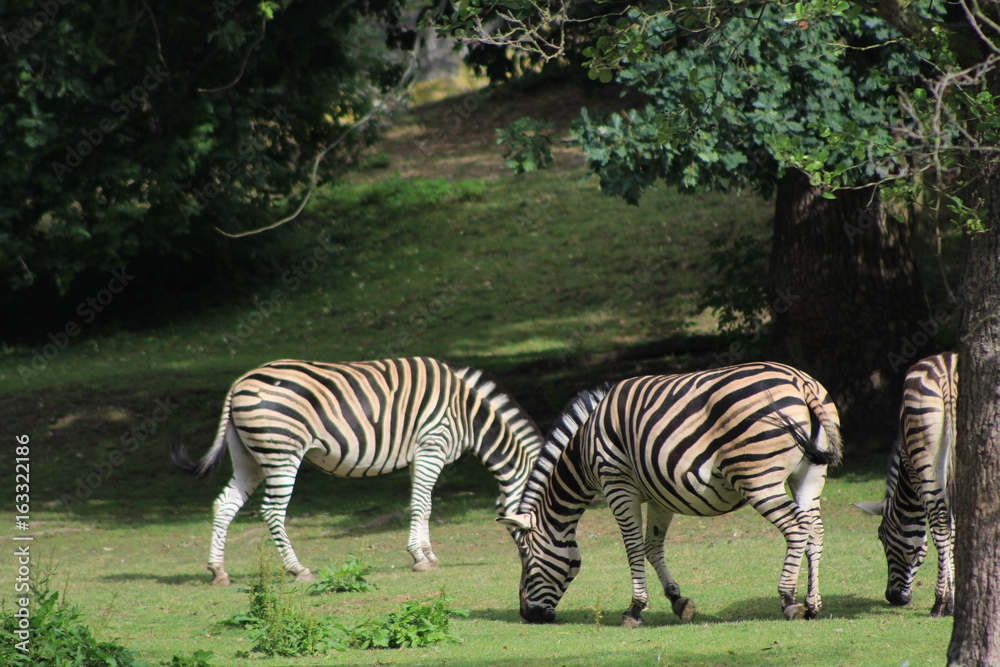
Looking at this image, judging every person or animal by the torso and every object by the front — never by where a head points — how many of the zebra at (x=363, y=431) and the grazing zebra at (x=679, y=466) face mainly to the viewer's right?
1

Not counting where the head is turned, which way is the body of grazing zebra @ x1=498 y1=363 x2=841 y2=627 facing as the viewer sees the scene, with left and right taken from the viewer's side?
facing to the left of the viewer

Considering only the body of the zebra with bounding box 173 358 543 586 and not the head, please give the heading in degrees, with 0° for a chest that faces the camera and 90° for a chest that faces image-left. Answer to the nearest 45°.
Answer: approximately 270°

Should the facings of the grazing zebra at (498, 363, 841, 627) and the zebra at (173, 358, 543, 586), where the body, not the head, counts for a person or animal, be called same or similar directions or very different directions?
very different directions

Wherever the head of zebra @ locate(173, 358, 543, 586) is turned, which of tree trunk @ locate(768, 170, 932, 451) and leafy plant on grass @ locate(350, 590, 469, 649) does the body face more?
the tree trunk

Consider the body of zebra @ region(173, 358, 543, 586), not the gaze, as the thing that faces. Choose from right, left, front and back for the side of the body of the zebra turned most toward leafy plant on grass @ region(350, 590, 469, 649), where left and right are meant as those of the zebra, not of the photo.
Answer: right

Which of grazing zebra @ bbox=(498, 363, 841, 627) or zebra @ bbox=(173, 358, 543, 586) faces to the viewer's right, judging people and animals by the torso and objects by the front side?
the zebra
